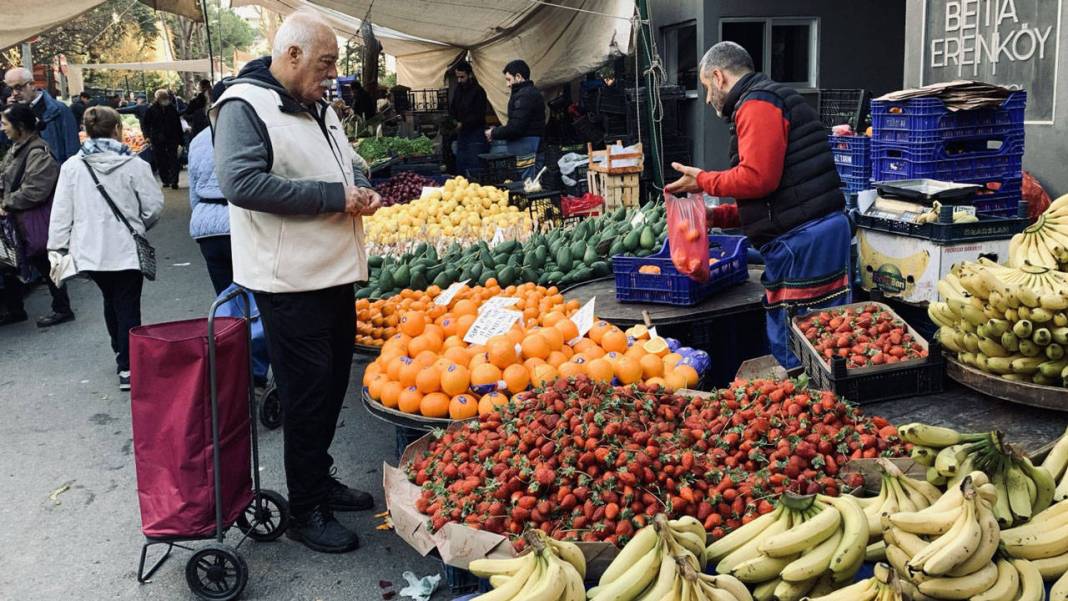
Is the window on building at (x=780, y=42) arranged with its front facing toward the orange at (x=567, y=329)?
yes

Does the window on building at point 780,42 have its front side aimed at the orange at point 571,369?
yes

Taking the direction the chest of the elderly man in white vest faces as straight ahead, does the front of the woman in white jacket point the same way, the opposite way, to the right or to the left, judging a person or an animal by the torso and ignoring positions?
to the left

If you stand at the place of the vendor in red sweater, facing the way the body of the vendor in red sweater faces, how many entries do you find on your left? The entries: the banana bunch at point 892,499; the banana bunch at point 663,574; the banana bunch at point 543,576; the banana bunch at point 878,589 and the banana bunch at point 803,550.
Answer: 5

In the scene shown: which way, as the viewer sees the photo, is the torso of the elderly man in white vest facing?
to the viewer's right

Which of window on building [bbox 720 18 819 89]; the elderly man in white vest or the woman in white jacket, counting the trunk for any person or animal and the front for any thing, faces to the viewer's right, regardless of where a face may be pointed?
the elderly man in white vest

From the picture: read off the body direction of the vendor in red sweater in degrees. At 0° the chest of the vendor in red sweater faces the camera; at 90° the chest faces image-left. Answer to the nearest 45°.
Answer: approximately 90°

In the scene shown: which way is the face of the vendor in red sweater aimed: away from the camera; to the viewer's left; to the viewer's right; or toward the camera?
to the viewer's left

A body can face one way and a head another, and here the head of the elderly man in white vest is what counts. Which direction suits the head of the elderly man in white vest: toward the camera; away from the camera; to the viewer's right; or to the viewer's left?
to the viewer's right

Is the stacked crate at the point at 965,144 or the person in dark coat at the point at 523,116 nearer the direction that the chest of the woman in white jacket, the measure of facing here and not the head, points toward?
the person in dark coat

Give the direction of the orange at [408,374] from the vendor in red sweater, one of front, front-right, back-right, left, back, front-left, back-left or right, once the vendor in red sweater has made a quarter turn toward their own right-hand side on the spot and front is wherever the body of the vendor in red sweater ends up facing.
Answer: back-left

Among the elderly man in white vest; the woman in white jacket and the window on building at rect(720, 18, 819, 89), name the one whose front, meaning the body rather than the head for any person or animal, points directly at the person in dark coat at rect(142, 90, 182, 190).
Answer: the woman in white jacket

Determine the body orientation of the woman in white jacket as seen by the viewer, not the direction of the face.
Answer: away from the camera

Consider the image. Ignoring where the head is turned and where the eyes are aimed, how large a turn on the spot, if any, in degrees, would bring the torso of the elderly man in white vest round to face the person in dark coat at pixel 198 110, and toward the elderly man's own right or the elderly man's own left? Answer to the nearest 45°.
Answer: approximately 90° to the elderly man's own left
